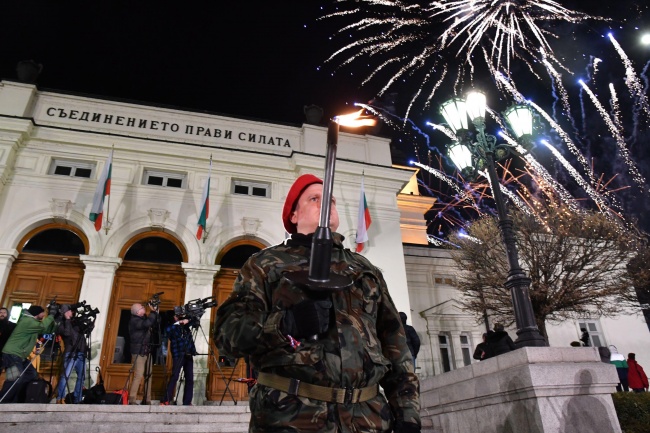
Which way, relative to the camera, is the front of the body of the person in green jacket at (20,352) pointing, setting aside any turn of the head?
to the viewer's right

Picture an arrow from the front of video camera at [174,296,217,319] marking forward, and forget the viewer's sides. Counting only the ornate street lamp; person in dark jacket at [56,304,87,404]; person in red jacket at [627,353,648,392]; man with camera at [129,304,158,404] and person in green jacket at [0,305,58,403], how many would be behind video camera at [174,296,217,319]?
3

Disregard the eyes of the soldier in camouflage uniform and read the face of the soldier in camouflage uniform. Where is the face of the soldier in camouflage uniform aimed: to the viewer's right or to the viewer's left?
to the viewer's right

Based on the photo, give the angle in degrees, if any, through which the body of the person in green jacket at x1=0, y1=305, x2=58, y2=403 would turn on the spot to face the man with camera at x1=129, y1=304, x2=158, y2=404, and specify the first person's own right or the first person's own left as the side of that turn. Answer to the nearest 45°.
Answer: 0° — they already face them

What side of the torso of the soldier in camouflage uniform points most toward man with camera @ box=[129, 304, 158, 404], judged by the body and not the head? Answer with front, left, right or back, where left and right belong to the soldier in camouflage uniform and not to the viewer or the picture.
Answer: back

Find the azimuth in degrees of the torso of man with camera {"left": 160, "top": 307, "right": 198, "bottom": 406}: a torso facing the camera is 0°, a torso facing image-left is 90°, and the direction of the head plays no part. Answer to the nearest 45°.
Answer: approximately 315°

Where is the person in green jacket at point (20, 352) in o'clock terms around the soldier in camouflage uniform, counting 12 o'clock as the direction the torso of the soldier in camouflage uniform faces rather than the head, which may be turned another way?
The person in green jacket is roughly at 6 o'clock from the soldier in camouflage uniform.

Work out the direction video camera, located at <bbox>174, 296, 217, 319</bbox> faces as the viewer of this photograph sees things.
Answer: facing to the right of the viewer

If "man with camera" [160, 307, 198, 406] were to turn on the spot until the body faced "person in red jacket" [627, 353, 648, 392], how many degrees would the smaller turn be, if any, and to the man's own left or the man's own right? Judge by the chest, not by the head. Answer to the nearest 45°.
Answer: approximately 45° to the man's own left
